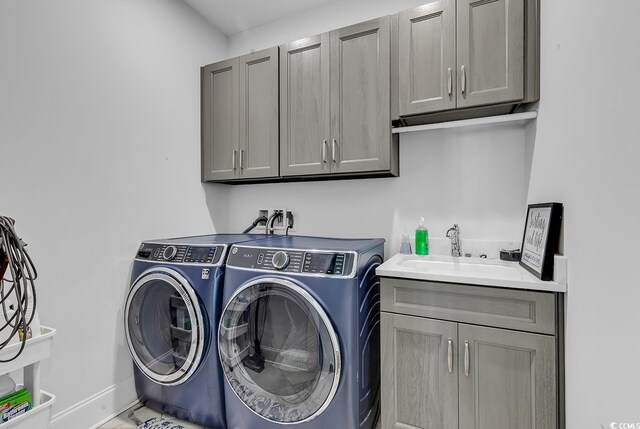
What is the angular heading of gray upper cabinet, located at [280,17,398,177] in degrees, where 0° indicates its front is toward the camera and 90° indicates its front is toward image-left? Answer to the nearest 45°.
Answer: approximately 45°

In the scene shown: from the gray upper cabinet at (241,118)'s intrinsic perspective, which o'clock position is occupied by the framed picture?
The framed picture is roughly at 9 o'clock from the gray upper cabinet.

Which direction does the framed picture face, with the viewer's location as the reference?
facing the viewer and to the left of the viewer

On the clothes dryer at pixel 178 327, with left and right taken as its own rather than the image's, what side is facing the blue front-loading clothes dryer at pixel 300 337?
left

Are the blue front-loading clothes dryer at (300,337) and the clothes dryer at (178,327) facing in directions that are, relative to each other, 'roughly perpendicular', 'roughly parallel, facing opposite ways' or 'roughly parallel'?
roughly parallel

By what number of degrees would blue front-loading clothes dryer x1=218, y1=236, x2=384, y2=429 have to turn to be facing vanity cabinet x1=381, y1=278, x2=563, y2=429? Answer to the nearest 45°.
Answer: approximately 135° to its left

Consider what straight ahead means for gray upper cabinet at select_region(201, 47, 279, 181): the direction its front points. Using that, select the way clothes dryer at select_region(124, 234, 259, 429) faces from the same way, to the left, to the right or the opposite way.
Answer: the same way

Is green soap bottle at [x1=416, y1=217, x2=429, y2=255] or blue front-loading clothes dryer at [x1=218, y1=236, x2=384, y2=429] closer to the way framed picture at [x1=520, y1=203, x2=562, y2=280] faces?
the blue front-loading clothes dryer

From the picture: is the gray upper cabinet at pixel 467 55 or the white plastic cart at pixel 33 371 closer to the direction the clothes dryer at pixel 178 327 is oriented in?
the white plastic cart

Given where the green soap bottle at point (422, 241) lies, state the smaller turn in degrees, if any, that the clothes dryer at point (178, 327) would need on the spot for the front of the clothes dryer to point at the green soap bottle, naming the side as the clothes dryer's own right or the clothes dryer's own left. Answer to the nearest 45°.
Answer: approximately 135° to the clothes dryer's own left
